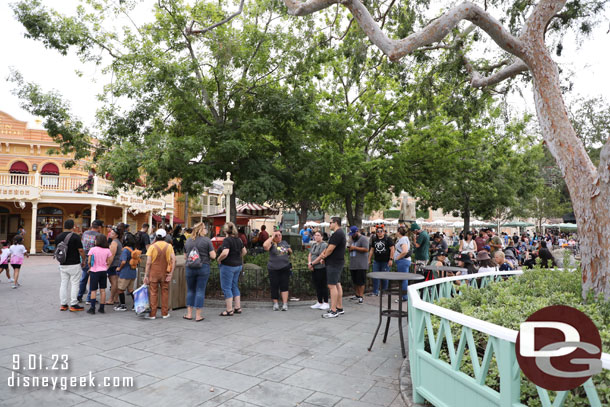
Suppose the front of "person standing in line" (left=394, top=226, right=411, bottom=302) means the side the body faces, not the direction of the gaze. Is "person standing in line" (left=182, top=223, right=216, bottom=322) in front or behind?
in front

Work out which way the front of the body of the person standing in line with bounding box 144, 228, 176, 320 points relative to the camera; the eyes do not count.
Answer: away from the camera

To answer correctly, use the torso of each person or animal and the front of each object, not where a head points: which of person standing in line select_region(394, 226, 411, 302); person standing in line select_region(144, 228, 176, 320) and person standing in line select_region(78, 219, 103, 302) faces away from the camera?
person standing in line select_region(144, 228, 176, 320)

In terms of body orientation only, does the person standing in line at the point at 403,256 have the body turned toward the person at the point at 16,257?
yes

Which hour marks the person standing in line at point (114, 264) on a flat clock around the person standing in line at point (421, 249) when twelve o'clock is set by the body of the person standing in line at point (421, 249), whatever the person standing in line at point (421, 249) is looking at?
the person standing in line at point (114, 264) is roughly at 11 o'clock from the person standing in line at point (421, 249).

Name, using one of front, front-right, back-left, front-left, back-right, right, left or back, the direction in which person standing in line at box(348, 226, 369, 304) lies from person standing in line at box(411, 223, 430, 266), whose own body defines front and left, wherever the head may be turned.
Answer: front-left

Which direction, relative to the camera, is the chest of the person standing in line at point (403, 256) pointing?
to the viewer's left

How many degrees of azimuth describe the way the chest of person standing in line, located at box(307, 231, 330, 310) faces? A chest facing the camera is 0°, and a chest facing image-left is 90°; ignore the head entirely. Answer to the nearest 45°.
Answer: approximately 45°

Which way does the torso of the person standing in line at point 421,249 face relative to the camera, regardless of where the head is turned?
to the viewer's left

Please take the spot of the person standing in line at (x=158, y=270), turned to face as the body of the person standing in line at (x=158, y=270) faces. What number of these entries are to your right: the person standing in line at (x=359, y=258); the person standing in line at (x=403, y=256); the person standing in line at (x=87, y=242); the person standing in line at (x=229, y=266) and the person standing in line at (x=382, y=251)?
4

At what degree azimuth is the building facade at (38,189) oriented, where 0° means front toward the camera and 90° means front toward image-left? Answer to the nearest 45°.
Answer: approximately 315°
